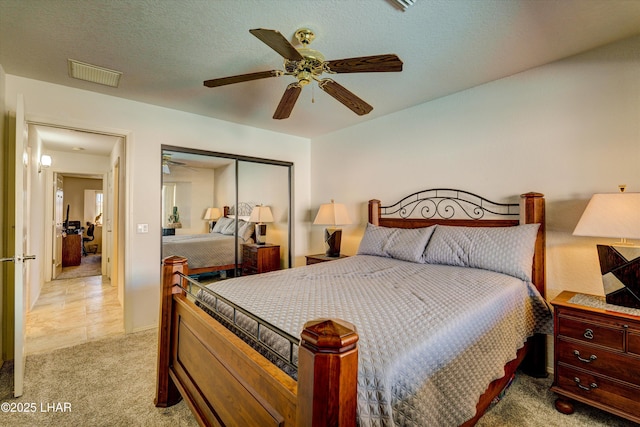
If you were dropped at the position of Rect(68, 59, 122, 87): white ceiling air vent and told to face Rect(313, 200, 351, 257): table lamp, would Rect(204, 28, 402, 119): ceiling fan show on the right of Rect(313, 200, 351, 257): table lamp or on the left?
right

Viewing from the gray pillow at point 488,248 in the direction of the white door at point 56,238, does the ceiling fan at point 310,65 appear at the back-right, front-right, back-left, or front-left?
front-left

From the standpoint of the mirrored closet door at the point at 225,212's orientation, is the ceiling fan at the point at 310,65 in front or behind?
in front

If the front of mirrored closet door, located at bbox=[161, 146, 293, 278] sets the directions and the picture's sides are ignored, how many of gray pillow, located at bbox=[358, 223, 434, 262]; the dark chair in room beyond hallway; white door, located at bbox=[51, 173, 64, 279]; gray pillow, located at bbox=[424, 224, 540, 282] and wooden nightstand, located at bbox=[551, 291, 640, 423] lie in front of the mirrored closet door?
3

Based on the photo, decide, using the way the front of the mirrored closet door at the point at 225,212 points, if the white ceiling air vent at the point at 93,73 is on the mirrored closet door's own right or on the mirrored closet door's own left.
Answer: on the mirrored closet door's own right

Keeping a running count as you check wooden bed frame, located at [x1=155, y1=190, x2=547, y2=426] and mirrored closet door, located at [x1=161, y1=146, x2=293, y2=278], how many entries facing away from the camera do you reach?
0

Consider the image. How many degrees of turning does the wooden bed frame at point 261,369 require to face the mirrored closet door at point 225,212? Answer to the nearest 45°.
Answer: approximately 90° to its right

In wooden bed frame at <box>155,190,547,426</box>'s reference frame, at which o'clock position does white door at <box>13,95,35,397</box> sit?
The white door is roughly at 2 o'clock from the wooden bed frame.

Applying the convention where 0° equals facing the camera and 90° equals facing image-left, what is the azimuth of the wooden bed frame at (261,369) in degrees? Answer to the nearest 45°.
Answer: approximately 45°

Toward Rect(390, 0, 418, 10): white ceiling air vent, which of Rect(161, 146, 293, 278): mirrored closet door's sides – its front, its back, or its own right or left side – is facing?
front

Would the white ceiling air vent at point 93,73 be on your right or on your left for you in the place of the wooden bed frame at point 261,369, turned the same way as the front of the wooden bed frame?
on your right

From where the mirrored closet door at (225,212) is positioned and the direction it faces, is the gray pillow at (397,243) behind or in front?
in front

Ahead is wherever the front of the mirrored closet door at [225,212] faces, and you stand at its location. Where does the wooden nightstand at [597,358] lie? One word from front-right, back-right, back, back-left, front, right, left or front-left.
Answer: front

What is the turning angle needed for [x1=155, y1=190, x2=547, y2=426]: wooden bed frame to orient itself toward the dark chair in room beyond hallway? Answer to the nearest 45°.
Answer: approximately 90° to its right
